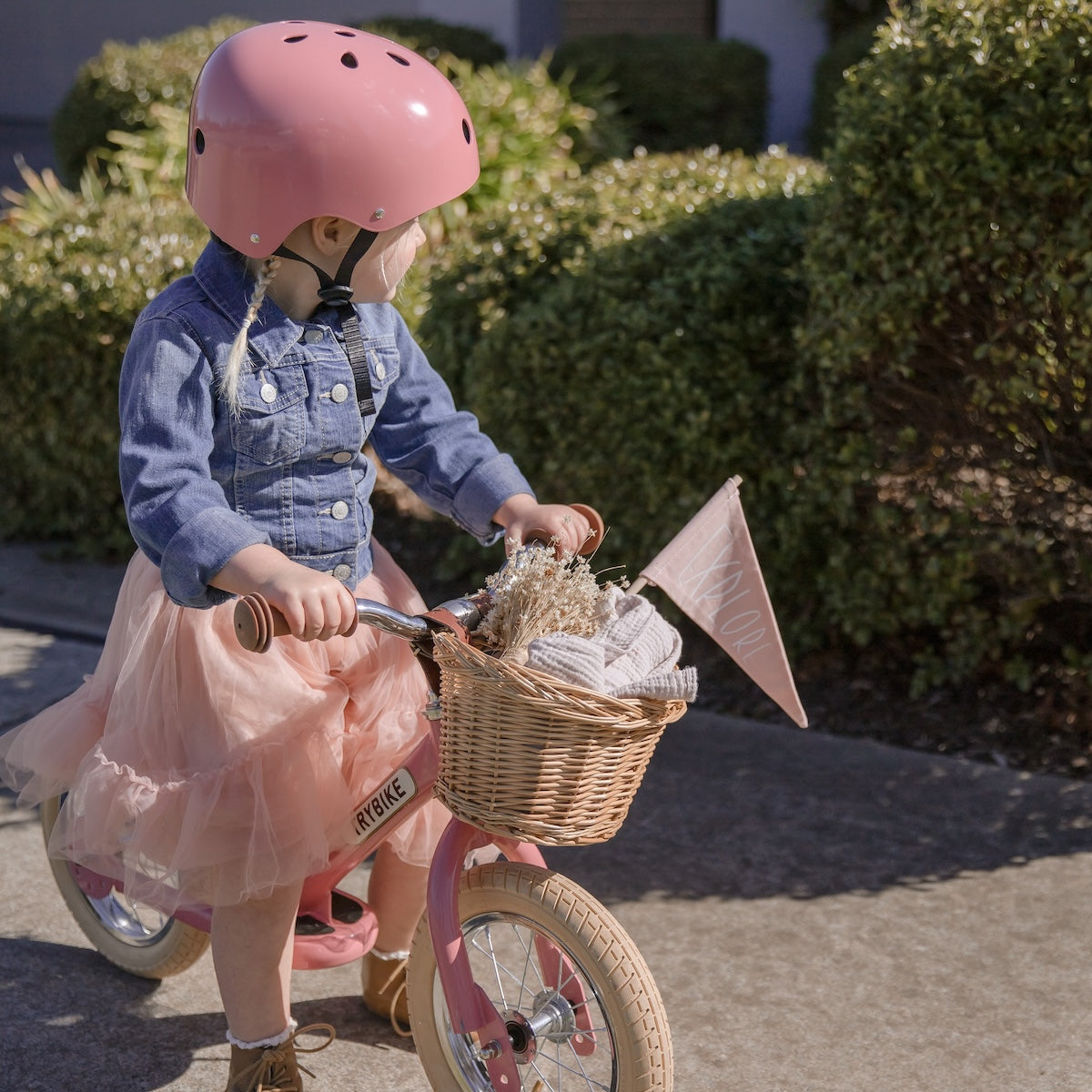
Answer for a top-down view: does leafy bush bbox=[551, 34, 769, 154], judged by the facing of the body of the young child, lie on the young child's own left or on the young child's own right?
on the young child's own left

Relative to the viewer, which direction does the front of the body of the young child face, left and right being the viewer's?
facing the viewer and to the right of the viewer

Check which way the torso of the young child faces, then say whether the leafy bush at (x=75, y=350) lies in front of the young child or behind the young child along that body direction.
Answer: behind

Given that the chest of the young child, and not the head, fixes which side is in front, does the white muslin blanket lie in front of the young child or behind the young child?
in front

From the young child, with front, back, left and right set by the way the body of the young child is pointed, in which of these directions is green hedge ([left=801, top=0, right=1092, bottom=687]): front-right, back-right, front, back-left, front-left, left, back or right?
left

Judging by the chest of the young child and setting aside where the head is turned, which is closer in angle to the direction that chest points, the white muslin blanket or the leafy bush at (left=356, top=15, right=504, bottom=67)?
the white muslin blanket

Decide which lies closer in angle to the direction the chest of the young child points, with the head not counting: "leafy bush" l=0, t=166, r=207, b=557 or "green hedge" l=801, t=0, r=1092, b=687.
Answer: the green hedge

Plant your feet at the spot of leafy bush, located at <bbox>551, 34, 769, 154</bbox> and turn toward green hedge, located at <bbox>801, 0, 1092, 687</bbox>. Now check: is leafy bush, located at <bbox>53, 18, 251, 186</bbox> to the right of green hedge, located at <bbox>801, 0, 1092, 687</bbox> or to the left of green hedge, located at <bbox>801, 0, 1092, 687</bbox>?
right

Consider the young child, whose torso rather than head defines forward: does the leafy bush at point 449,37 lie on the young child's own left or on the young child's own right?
on the young child's own left

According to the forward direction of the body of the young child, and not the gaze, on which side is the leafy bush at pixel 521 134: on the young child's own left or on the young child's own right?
on the young child's own left
